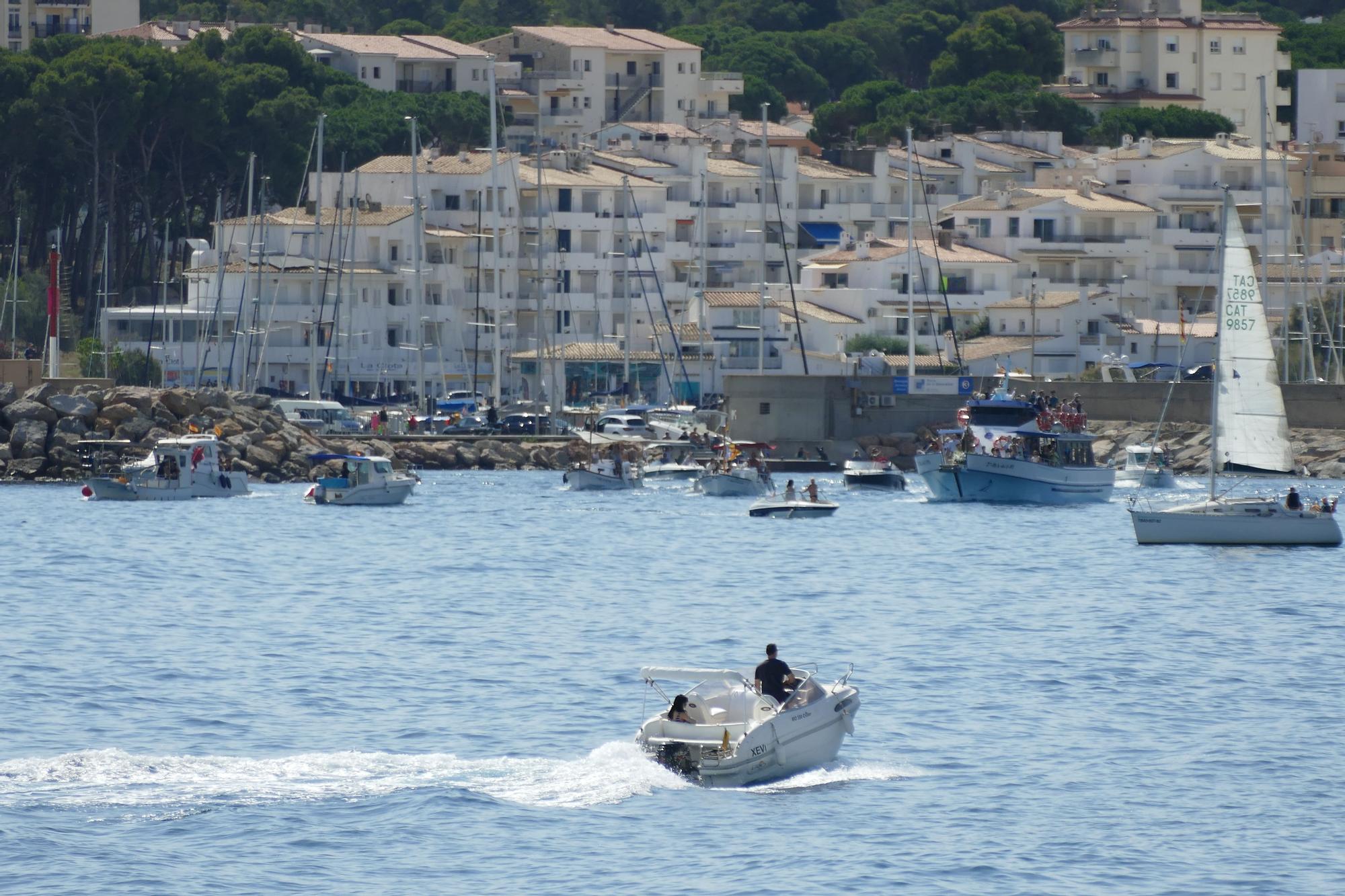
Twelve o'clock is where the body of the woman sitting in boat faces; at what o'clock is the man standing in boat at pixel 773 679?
The man standing in boat is roughly at 1 o'clock from the woman sitting in boat.

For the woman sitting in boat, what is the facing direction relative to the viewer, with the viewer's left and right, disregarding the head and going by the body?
facing away from the viewer and to the right of the viewer

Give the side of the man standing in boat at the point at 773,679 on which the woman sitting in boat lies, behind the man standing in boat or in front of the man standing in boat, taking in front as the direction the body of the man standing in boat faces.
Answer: behind

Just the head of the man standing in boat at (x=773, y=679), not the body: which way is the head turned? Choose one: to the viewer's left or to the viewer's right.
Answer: to the viewer's right

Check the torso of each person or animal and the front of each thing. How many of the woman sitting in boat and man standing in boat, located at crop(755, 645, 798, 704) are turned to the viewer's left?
0

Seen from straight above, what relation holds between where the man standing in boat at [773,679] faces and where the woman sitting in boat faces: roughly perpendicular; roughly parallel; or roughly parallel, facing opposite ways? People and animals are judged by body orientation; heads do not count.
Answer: roughly parallel
